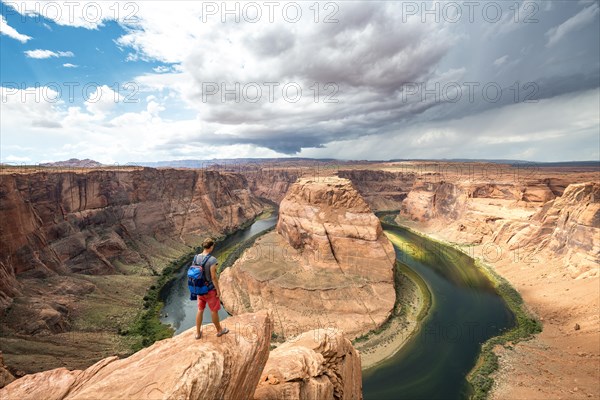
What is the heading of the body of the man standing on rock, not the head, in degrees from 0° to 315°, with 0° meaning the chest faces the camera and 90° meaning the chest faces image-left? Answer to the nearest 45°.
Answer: approximately 225°
